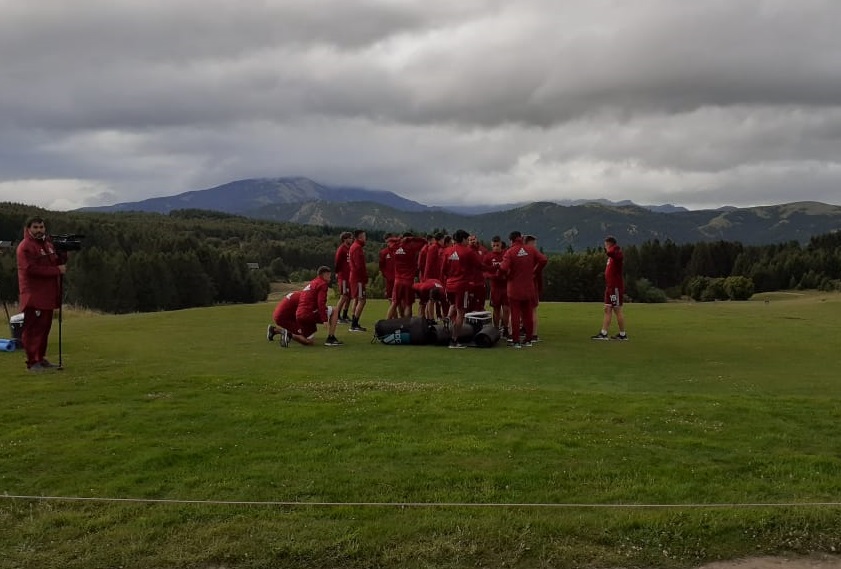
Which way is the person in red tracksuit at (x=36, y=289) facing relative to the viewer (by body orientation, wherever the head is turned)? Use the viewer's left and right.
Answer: facing the viewer and to the right of the viewer

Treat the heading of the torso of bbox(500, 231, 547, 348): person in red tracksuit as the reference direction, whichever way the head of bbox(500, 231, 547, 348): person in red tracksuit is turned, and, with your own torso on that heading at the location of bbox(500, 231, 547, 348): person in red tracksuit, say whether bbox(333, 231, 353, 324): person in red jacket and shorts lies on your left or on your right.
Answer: on your left

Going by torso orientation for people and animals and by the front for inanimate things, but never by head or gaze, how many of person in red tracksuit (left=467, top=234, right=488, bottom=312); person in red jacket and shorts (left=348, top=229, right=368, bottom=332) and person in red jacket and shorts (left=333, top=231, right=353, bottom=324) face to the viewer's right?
2

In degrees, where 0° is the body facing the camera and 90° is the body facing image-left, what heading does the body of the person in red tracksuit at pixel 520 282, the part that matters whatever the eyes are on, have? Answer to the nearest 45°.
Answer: approximately 180°

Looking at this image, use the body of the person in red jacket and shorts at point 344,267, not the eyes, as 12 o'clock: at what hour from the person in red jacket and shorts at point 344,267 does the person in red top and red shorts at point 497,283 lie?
the person in red top and red shorts at point 497,283 is roughly at 1 o'clock from the person in red jacket and shorts at point 344,267.

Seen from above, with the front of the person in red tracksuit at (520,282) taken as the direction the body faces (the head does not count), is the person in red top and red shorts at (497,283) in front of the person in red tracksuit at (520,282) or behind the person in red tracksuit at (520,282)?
in front

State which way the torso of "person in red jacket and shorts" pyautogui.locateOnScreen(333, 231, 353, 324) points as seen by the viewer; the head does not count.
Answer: to the viewer's right

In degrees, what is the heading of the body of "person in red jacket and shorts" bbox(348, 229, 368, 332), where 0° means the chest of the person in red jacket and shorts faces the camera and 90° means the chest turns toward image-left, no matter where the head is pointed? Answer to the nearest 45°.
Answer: approximately 270°
